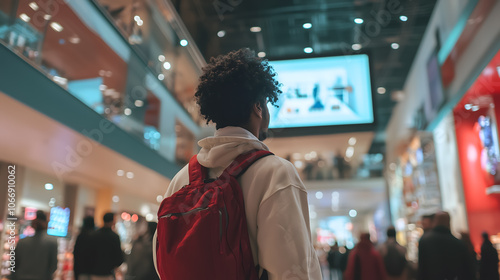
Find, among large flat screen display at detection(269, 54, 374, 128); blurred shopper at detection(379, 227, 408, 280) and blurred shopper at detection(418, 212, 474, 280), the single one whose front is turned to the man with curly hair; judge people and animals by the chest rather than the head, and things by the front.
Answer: the large flat screen display

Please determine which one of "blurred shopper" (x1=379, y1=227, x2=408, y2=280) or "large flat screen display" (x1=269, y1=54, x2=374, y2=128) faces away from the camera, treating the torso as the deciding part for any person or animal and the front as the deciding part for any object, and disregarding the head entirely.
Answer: the blurred shopper

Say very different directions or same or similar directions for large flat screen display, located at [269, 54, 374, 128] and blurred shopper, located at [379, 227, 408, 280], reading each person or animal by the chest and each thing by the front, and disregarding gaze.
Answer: very different directions

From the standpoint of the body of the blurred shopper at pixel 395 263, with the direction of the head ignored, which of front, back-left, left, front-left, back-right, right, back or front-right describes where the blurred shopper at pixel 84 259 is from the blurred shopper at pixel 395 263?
back-left

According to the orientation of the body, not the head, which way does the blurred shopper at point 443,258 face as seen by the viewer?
away from the camera

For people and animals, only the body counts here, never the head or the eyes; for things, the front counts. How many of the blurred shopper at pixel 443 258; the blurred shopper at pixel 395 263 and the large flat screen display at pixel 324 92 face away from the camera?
2

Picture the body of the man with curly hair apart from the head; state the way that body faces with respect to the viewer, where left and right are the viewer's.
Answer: facing away from the viewer and to the right of the viewer

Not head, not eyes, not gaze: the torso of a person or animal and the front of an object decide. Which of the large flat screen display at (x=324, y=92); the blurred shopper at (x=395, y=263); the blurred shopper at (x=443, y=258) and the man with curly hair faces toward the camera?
the large flat screen display

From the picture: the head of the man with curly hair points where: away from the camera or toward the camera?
away from the camera

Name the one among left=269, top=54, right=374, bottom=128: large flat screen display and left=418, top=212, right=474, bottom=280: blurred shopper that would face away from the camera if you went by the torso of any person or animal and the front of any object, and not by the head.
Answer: the blurred shopper

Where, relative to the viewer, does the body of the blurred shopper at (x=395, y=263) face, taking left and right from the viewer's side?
facing away from the viewer
